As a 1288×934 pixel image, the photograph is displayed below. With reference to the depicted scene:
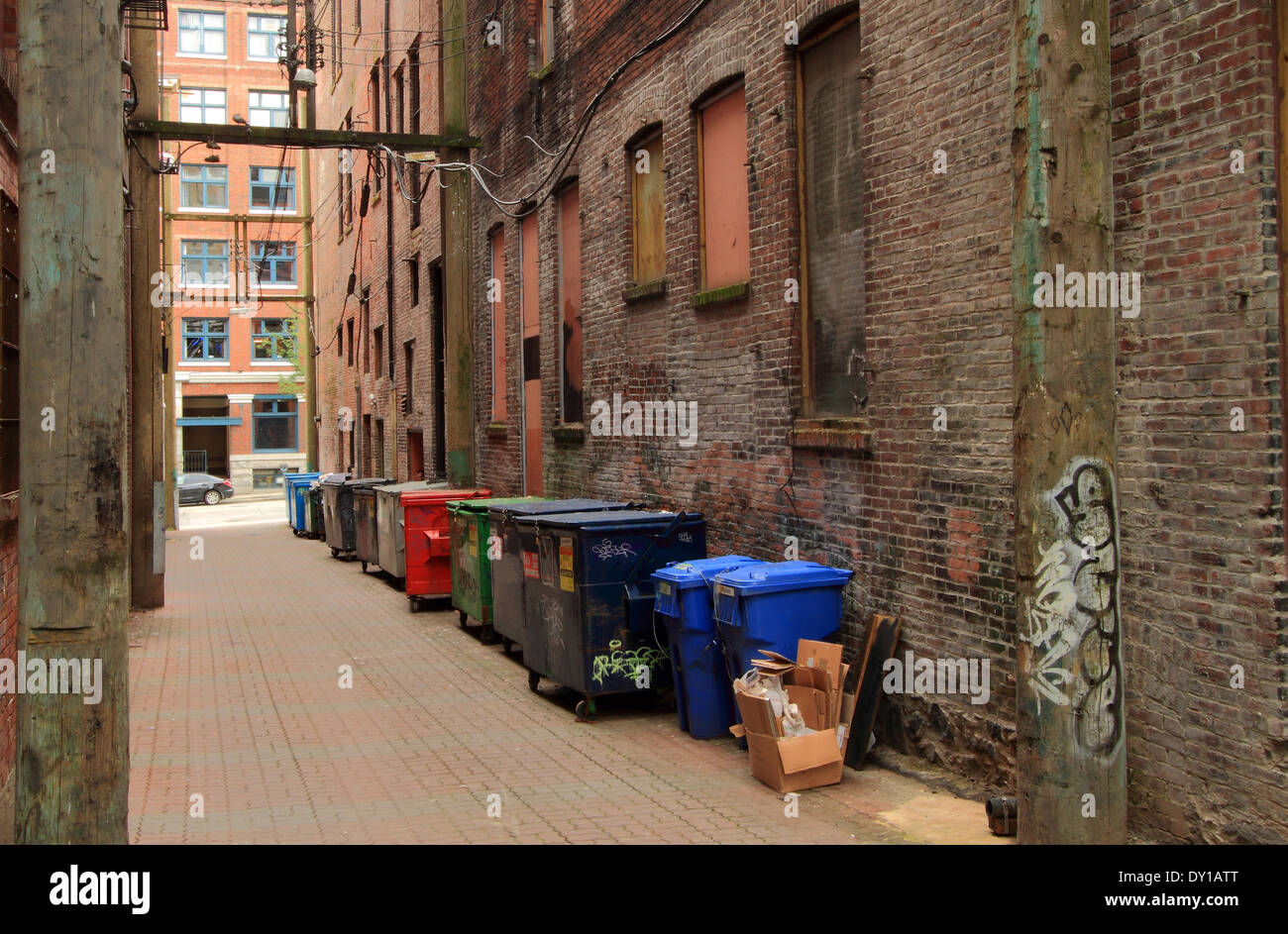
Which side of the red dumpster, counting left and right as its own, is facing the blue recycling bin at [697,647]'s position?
left

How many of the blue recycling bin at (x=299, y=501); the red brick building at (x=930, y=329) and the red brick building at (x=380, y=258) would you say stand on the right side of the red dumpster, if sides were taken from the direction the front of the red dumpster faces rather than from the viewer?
2

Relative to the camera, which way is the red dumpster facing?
to the viewer's left

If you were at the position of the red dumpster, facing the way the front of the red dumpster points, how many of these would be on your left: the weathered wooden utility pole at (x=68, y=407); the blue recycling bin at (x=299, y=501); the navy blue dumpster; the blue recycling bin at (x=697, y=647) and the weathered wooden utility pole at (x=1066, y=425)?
4

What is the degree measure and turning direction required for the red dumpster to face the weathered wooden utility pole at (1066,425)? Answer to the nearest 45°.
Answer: approximately 90° to its left

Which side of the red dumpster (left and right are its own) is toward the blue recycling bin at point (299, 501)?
right

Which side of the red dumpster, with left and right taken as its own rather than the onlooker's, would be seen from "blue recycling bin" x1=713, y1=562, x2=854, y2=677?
left

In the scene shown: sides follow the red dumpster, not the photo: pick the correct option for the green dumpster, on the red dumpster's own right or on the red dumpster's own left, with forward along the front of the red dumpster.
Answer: on the red dumpster's own left

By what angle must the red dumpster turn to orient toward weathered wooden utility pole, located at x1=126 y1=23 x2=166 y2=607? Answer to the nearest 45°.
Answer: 0° — it already faces it
